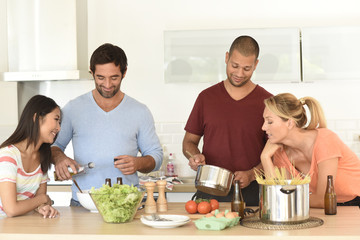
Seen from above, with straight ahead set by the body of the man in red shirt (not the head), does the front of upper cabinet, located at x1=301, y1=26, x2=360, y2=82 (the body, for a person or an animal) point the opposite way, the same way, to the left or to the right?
the same way

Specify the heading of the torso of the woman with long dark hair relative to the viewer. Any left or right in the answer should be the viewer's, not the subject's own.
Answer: facing the viewer and to the right of the viewer

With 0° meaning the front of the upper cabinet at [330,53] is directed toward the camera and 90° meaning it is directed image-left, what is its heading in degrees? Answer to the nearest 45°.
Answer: approximately 0°

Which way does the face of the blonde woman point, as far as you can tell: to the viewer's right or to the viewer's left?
to the viewer's left

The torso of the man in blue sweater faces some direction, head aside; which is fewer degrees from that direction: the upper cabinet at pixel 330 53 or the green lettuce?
the green lettuce

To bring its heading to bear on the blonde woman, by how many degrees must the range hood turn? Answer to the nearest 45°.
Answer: approximately 45° to its left

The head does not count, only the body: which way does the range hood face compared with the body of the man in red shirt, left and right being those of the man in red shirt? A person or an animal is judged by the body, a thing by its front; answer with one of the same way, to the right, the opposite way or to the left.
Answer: the same way

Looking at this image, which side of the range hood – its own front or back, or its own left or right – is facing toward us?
front

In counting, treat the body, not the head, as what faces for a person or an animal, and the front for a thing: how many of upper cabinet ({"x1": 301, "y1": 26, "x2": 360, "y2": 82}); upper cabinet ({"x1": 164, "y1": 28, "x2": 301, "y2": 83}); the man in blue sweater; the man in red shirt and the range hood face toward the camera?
5

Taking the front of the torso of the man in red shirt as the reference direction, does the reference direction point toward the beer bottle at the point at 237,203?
yes

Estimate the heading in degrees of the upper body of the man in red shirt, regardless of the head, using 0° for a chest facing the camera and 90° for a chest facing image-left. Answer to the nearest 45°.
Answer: approximately 0°

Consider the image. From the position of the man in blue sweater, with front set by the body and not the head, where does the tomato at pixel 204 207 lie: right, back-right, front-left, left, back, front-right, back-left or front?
front-left

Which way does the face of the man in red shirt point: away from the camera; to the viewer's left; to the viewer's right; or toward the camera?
toward the camera
